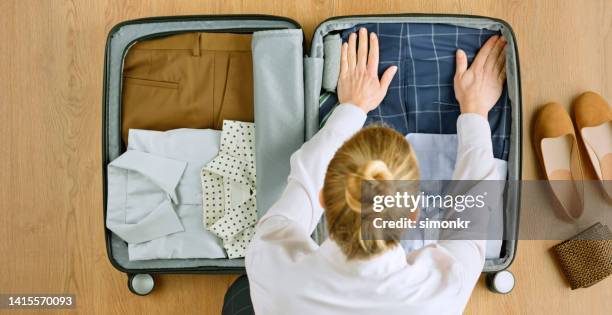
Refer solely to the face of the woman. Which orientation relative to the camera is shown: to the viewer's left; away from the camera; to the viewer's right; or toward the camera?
away from the camera

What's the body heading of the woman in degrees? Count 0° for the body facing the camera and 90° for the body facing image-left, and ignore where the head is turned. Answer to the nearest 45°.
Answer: approximately 180°

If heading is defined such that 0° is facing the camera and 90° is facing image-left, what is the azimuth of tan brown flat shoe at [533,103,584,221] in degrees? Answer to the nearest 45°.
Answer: approximately 180°

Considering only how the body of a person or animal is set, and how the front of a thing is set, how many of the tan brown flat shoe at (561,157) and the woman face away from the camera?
2
